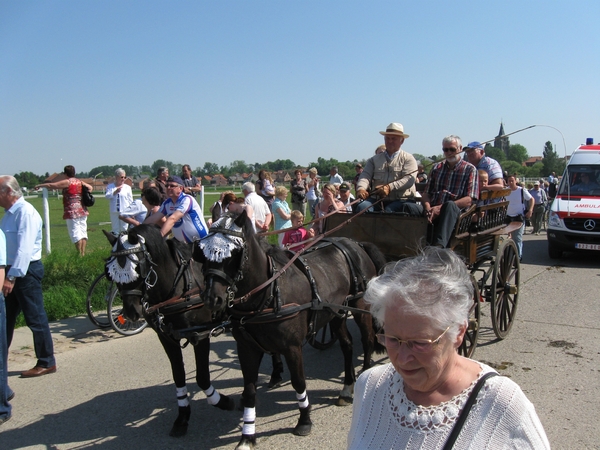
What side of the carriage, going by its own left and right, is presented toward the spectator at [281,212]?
right

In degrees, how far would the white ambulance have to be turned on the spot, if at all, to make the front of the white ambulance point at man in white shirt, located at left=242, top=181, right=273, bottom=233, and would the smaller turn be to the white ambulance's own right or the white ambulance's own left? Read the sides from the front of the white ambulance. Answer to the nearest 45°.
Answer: approximately 45° to the white ambulance's own right

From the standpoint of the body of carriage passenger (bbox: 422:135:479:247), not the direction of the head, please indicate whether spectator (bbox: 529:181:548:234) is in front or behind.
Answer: behind

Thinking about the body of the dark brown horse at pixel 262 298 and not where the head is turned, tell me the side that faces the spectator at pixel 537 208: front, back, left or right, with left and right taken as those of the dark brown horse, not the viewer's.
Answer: back

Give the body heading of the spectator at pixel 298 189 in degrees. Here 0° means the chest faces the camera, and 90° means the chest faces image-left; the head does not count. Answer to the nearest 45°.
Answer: approximately 0°

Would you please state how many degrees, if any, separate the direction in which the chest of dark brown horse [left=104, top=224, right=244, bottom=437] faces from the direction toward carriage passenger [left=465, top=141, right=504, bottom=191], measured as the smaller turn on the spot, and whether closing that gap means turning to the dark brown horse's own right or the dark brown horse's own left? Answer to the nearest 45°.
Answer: approximately 180°
